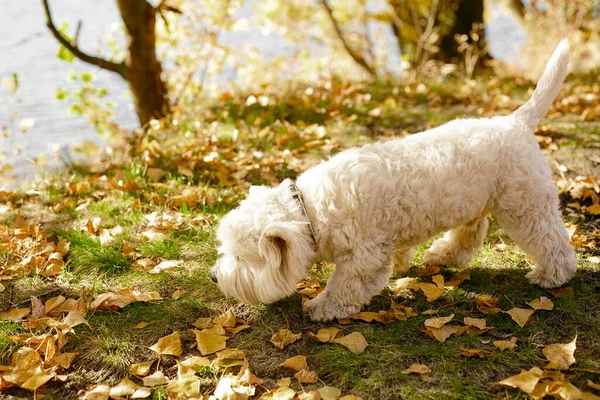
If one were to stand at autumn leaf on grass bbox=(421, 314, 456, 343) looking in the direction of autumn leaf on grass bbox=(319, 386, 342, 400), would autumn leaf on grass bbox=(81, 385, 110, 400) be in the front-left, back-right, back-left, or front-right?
front-right

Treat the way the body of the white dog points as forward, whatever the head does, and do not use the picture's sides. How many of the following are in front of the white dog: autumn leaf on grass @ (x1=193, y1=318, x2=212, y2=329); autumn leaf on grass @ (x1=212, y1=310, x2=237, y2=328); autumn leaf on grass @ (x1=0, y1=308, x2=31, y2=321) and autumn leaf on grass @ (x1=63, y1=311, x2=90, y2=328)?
4

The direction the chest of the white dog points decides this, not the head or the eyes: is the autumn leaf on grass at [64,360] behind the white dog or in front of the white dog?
in front

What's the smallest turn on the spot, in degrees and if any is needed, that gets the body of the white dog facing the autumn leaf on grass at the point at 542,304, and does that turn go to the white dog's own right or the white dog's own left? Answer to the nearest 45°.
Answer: approximately 180°

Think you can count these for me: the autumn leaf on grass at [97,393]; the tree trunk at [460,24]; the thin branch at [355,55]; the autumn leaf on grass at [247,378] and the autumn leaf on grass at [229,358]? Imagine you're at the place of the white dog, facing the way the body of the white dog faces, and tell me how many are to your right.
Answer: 2

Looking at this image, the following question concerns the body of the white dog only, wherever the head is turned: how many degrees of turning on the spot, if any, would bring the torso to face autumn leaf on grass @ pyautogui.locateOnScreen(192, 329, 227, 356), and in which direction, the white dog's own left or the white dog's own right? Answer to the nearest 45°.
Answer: approximately 45° to the white dog's own left

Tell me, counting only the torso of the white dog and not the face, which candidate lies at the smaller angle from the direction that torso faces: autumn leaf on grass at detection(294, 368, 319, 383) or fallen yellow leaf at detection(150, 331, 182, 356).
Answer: the fallen yellow leaf

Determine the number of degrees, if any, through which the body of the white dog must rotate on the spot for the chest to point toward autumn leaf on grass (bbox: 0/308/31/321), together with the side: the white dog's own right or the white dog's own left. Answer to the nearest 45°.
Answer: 0° — it already faces it

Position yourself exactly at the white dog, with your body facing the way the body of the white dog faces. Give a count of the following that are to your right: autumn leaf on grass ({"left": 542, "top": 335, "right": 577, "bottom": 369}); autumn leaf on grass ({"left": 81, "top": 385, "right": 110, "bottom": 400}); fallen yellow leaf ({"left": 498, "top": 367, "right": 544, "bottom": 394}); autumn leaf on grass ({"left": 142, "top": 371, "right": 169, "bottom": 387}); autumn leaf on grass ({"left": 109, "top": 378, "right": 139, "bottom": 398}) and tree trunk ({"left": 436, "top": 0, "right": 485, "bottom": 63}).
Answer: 1

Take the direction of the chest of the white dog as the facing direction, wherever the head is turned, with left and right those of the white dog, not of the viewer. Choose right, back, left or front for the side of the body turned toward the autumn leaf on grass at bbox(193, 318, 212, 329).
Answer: front

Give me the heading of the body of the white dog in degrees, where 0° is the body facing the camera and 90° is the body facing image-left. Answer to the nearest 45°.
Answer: approximately 90°
